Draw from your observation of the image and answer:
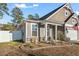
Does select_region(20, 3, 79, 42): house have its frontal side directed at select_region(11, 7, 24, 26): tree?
no

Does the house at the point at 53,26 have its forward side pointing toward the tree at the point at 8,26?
no

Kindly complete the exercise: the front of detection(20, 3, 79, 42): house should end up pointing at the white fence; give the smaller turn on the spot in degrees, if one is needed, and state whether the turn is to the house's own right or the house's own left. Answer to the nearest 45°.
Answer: approximately 135° to the house's own right

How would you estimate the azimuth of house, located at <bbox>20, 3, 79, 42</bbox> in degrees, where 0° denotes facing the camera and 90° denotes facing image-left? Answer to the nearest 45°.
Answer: approximately 315°

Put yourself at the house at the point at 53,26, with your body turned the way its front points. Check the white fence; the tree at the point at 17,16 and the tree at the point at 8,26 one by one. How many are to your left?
0
